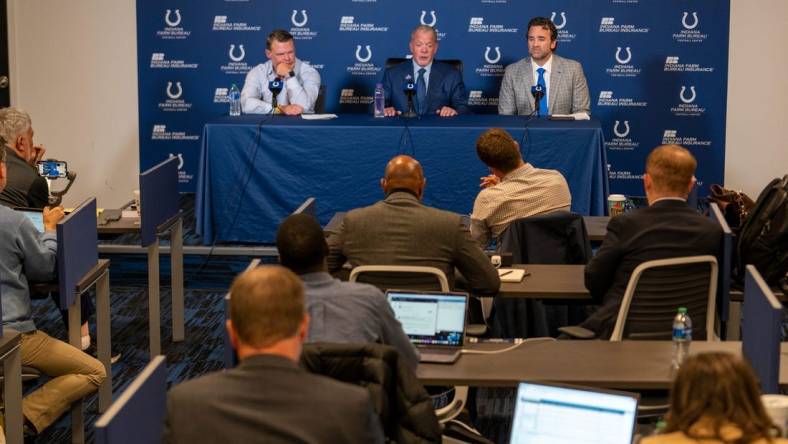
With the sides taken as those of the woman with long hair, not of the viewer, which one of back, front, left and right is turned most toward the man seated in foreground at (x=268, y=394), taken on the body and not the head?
left

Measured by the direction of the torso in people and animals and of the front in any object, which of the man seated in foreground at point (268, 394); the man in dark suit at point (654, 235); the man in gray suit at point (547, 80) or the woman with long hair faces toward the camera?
the man in gray suit

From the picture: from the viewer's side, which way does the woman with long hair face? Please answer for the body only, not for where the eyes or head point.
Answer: away from the camera

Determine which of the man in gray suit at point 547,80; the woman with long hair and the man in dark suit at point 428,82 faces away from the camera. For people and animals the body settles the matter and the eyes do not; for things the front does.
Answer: the woman with long hair

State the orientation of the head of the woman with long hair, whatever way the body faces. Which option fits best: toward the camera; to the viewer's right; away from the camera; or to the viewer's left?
away from the camera

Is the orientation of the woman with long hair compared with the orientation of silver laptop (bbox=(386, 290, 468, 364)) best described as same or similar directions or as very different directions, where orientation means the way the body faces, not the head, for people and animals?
very different directions

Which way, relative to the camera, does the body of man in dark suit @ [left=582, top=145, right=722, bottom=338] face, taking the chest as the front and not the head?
away from the camera

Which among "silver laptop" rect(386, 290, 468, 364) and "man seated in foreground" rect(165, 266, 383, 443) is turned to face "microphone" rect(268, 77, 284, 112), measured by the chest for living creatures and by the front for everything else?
the man seated in foreground

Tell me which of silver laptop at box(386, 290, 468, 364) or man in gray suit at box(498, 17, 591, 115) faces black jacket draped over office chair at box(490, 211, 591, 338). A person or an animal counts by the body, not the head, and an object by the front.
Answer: the man in gray suit

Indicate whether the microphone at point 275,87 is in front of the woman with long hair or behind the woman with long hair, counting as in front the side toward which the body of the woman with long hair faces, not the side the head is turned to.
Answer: in front

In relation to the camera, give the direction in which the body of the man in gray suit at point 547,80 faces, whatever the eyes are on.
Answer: toward the camera

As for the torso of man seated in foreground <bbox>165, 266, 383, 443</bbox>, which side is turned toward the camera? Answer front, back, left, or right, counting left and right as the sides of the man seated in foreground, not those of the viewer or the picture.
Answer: back

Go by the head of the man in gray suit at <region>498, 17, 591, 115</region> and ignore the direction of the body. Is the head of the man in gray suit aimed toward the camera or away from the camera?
toward the camera

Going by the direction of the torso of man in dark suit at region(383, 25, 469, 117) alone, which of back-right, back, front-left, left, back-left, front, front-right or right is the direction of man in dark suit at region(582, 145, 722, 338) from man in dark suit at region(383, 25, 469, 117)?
front

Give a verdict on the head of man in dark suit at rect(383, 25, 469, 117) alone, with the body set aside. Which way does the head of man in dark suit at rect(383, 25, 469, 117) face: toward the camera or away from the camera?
toward the camera

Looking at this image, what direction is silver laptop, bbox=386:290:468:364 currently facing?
toward the camera
